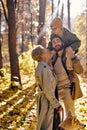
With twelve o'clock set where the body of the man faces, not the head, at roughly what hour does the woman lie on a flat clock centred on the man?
The woman is roughly at 1 o'clock from the man.

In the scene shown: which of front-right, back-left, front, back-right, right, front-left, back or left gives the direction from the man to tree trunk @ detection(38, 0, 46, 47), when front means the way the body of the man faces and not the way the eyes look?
back

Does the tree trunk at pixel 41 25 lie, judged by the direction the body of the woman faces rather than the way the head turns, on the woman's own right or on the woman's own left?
on the woman's own left

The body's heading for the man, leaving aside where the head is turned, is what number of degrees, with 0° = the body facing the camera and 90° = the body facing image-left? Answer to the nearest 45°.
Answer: approximately 0°

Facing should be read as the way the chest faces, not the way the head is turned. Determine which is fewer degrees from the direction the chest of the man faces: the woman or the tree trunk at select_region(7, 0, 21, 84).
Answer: the woman

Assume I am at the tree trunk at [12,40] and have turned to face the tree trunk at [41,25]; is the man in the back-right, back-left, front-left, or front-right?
back-right

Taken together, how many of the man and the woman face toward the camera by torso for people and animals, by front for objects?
1

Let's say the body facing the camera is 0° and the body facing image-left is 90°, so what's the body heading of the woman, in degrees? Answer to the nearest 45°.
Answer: approximately 270°

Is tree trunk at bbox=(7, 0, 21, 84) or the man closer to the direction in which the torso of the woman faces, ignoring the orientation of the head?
the man
